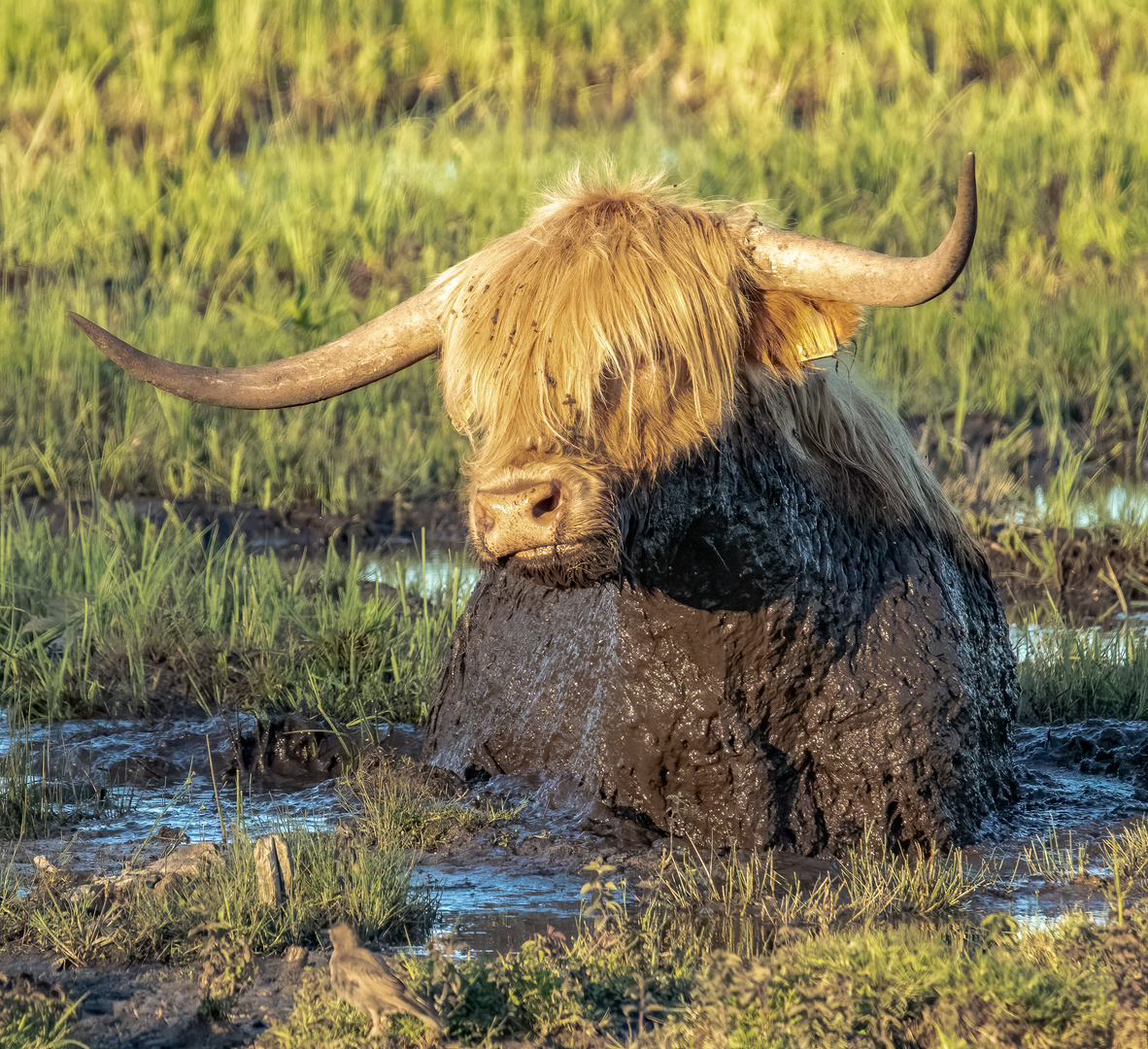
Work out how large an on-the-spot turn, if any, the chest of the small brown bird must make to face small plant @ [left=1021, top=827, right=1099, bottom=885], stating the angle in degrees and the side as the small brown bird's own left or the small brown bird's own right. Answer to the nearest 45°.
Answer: approximately 135° to the small brown bird's own right

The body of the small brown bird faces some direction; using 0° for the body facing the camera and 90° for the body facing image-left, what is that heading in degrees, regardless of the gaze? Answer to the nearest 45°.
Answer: approximately 90°

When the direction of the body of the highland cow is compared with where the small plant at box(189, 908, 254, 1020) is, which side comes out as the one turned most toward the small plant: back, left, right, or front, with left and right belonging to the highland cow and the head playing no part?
front

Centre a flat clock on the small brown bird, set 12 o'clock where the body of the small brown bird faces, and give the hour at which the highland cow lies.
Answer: The highland cow is roughly at 4 o'clock from the small brown bird.

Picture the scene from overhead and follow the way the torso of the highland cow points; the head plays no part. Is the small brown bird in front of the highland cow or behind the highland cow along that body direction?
in front

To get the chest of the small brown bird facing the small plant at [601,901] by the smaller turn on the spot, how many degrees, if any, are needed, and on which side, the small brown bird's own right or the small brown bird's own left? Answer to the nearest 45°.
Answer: approximately 135° to the small brown bird's own right
